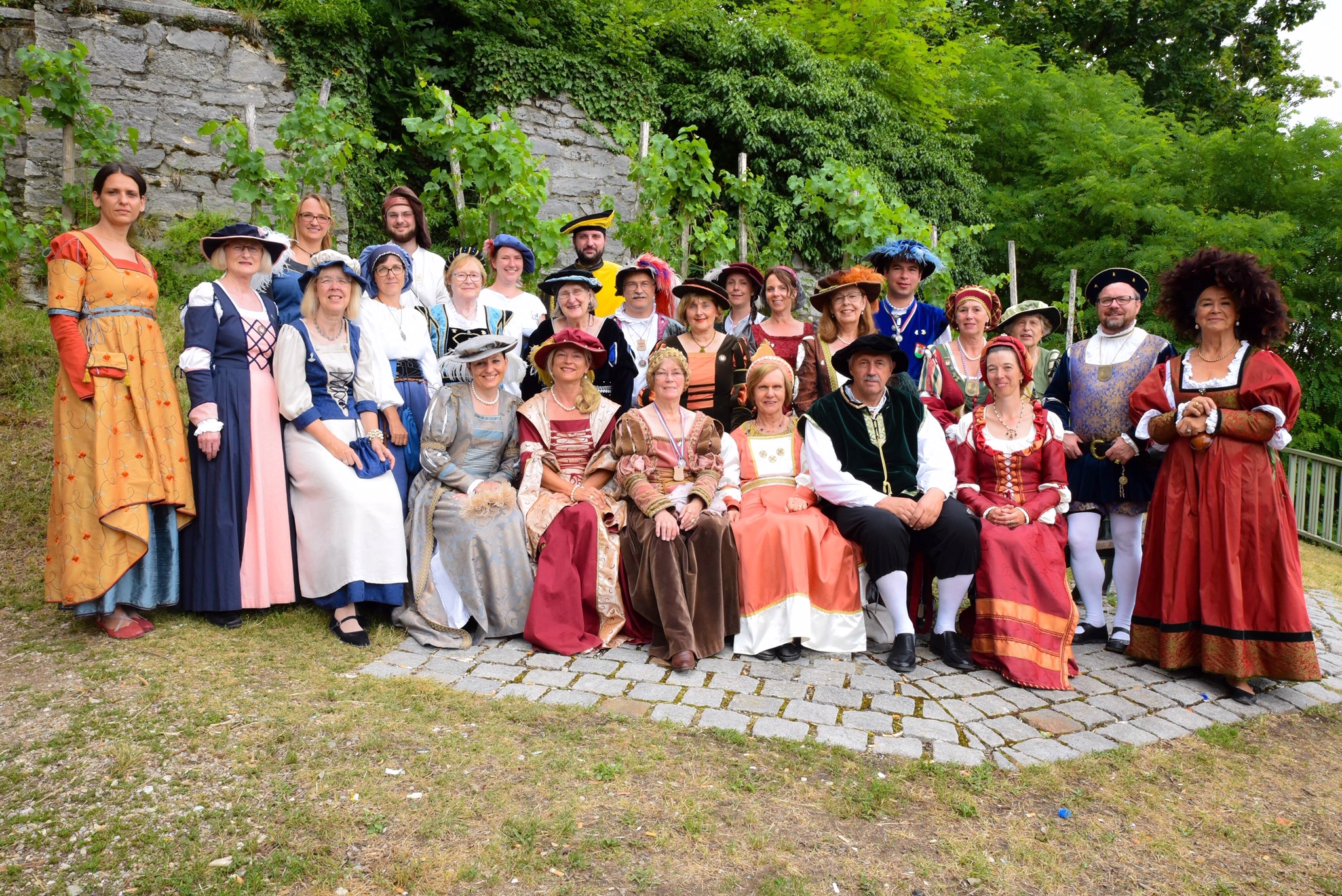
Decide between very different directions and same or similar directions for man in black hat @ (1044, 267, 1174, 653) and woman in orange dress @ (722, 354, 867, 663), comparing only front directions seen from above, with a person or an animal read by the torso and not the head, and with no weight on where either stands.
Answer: same or similar directions

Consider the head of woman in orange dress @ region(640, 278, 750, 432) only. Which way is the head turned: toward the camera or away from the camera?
toward the camera

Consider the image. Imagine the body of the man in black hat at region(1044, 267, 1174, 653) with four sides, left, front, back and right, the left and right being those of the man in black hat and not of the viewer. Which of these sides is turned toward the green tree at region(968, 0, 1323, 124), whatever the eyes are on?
back

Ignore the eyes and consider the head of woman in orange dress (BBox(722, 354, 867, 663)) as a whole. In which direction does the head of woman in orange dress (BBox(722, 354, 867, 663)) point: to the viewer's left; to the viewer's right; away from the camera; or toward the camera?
toward the camera

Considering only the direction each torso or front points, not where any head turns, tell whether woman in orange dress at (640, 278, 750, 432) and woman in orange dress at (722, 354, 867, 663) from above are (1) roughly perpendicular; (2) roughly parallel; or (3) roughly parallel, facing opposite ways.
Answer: roughly parallel

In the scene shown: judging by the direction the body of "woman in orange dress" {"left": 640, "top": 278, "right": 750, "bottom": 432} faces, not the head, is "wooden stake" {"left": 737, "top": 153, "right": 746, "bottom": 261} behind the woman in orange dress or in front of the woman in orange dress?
behind

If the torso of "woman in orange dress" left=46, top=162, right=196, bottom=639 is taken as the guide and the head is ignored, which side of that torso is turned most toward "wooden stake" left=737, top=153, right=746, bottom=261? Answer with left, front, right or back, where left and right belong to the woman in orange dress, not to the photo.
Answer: left

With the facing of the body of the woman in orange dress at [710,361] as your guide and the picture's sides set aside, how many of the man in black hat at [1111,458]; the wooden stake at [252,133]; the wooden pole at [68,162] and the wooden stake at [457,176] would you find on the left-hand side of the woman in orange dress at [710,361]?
1

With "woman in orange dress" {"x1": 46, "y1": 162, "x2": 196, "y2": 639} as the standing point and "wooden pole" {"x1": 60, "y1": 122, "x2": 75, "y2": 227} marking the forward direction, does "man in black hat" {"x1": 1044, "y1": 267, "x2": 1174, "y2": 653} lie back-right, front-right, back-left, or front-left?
back-right

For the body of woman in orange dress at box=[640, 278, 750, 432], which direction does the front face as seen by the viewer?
toward the camera

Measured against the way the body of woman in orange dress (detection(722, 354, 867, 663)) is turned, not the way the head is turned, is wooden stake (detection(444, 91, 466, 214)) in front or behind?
behind

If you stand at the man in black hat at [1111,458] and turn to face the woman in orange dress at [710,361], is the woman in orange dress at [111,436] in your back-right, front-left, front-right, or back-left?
front-left

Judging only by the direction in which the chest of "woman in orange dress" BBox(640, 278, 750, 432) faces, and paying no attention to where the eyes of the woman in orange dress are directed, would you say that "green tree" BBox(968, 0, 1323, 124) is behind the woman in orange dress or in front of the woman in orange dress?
behind

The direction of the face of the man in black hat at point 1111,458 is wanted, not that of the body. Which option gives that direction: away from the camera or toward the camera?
toward the camera

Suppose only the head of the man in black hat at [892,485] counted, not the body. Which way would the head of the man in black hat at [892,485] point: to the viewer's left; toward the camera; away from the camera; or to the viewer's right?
toward the camera

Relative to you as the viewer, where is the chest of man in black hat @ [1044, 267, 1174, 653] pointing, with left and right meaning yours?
facing the viewer

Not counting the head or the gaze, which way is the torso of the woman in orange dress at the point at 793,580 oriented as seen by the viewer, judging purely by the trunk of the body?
toward the camera
